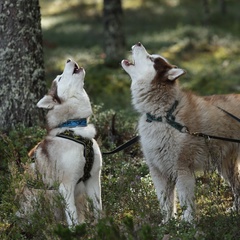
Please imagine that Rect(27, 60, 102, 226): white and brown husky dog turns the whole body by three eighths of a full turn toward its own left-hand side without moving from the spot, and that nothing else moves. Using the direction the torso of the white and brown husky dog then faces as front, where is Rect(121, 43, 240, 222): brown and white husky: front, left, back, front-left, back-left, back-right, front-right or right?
right

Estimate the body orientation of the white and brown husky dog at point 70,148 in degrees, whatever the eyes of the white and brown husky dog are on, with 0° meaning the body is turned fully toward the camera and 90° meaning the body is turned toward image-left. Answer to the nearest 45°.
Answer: approximately 315°
